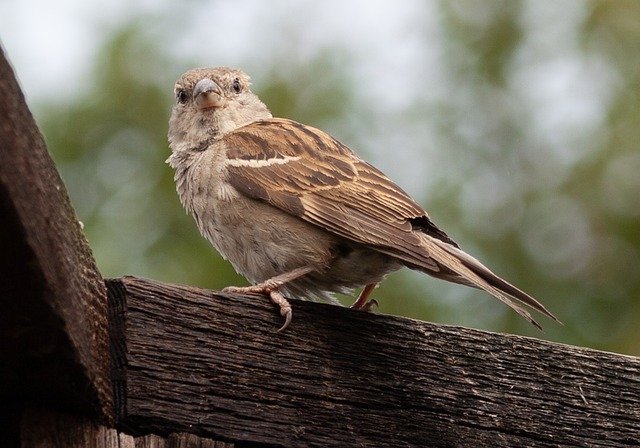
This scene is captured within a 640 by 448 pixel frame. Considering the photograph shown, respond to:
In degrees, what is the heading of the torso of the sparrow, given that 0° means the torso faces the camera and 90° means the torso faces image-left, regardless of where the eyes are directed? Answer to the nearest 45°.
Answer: approximately 90°
